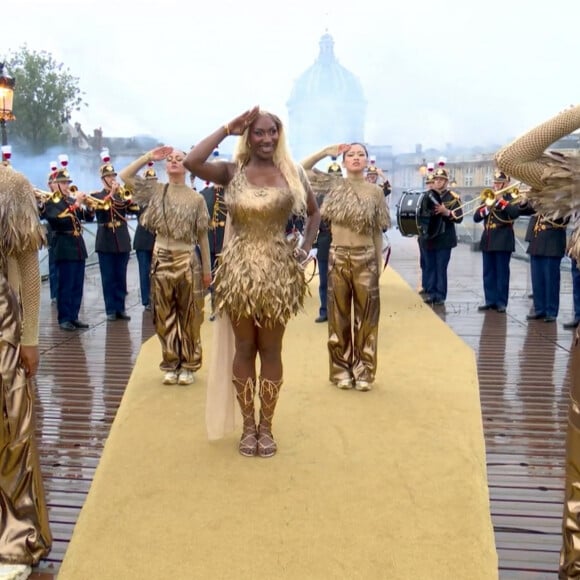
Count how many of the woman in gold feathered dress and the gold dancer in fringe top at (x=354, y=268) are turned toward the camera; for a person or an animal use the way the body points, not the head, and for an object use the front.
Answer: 2

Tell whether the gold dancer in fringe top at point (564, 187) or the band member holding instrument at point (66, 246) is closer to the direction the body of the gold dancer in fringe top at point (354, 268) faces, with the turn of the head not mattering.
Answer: the gold dancer in fringe top

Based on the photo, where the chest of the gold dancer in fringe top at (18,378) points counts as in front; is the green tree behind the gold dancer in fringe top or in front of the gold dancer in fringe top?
behind

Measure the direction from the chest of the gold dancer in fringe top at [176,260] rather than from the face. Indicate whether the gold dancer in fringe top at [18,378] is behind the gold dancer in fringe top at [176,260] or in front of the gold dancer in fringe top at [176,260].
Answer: in front

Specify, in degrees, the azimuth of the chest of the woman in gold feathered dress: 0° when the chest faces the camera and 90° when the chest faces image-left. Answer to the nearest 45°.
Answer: approximately 0°

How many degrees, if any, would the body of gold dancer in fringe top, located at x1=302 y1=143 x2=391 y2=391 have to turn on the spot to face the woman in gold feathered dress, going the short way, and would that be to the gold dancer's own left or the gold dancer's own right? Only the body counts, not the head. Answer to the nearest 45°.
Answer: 0° — they already face them
